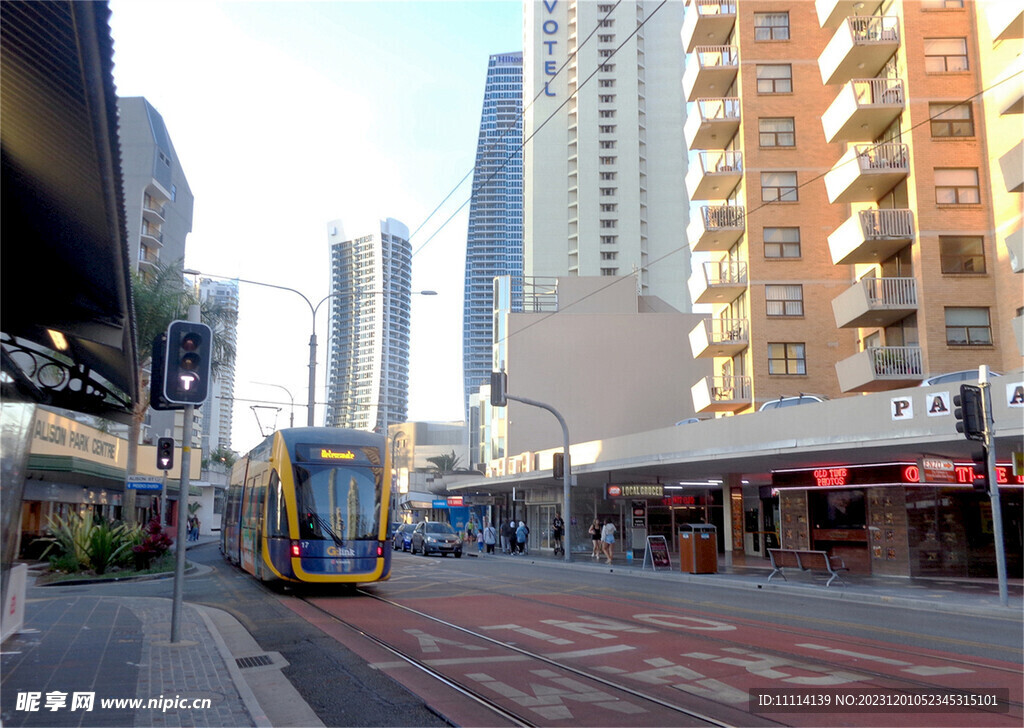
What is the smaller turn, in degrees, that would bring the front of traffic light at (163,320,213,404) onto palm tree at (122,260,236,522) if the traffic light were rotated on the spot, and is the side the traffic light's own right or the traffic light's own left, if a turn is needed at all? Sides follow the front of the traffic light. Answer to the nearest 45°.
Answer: approximately 180°

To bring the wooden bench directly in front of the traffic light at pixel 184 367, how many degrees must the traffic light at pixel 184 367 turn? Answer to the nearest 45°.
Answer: approximately 135° to its left

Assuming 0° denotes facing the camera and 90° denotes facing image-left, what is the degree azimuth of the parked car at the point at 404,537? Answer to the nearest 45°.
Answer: approximately 315°

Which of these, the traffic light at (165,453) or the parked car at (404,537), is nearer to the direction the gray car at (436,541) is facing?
the traffic light

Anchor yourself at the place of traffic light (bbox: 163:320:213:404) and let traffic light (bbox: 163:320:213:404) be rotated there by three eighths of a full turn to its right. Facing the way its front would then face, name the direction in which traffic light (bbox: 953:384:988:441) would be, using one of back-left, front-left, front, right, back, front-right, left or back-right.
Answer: back-right

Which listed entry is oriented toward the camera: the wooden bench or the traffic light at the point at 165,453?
the traffic light

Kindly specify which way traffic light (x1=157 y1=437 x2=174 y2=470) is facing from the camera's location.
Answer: facing the viewer
